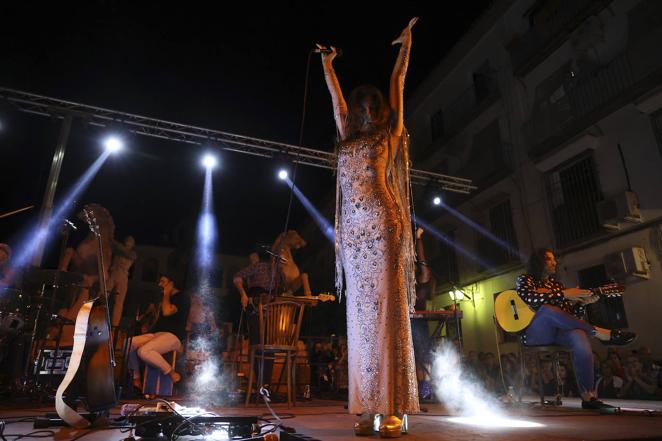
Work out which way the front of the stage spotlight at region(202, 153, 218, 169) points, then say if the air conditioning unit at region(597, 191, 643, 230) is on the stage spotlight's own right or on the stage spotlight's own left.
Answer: on the stage spotlight's own left

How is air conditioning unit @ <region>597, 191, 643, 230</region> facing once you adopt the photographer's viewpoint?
facing the viewer and to the left of the viewer

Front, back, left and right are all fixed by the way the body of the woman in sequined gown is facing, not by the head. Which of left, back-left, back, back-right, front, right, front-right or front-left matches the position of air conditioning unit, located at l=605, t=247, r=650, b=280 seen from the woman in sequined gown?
back-left

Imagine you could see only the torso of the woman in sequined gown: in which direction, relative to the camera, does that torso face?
toward the camera

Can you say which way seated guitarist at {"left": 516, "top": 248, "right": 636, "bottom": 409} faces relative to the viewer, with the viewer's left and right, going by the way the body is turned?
facing to the right of the viewer

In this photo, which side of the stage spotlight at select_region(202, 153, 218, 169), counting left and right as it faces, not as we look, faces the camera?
front

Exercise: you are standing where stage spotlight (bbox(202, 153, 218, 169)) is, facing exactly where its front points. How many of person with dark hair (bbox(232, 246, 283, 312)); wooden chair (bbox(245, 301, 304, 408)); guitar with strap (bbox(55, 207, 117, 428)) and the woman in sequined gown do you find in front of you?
4

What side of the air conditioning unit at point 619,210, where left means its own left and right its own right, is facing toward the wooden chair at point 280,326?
front

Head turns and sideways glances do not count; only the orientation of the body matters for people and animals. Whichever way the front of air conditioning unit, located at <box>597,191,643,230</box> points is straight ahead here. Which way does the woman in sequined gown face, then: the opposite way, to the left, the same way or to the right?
to the left

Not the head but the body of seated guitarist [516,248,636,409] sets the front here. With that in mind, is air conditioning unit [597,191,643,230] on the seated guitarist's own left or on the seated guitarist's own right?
on the seated guitarist's own left
